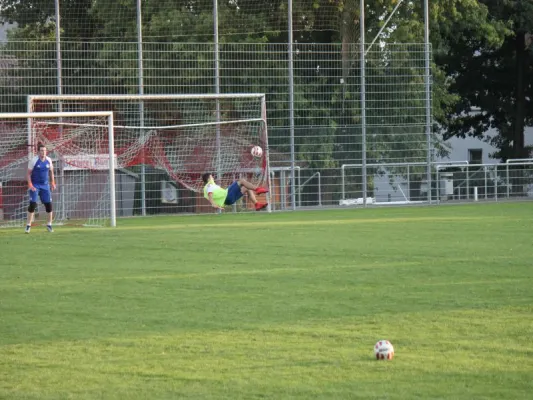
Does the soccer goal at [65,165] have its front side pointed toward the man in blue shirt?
yes

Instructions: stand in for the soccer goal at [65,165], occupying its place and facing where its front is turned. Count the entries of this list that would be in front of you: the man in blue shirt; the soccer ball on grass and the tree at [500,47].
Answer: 2

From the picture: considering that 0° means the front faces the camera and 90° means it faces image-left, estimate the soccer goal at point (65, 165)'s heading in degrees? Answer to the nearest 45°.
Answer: approximately 0°

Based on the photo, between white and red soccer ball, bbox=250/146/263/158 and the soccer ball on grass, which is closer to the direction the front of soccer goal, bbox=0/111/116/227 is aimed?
the soccer ball on grass

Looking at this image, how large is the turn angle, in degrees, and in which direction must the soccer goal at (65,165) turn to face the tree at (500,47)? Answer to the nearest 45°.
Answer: approximately 135° to its left

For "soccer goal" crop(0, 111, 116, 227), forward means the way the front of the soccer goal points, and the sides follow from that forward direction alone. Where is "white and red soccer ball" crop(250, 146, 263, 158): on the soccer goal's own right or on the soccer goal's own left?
on the soccer goal's own left

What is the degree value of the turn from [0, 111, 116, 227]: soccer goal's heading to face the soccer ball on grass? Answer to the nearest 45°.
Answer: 0° — it already faces it

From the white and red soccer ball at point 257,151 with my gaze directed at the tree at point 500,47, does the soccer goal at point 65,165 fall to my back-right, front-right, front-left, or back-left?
back-left
